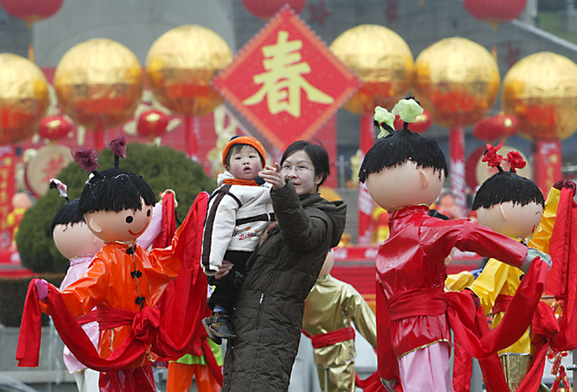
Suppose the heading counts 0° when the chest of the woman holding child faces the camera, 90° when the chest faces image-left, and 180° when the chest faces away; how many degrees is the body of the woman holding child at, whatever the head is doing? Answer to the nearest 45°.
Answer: approximately 45°

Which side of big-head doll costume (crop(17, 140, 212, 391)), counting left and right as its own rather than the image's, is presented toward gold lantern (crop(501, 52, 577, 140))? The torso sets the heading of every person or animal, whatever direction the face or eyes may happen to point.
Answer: left

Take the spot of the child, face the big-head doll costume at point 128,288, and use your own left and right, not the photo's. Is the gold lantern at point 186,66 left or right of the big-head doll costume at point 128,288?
right

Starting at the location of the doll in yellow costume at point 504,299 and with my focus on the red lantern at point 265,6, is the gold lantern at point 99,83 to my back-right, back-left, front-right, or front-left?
front-left

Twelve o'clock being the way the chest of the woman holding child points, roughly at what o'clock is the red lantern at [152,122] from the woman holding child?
The red lantern is roughly at 4 o'clock from the woman holding child.

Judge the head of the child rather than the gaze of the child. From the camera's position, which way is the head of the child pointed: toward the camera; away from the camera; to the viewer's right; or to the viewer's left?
toward the camera

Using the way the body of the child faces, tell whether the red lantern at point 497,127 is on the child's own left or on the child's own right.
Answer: on the child's own left

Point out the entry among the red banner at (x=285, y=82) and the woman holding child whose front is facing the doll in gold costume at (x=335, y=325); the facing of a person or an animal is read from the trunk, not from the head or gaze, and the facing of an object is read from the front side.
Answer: the red banner

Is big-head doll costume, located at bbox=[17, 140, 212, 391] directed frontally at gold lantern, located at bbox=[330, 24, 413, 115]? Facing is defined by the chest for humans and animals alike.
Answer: no

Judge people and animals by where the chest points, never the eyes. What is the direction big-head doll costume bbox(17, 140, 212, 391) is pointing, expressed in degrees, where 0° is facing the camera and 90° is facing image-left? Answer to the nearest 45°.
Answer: approximately 315°

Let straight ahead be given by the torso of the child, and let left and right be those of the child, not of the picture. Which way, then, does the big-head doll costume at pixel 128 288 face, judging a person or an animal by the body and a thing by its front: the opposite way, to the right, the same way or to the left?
the same way

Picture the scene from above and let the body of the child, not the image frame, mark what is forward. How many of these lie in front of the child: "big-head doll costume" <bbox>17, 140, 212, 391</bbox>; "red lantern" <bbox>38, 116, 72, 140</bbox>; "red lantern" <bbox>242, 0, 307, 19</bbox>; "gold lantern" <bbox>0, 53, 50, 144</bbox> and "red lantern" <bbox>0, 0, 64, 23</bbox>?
0

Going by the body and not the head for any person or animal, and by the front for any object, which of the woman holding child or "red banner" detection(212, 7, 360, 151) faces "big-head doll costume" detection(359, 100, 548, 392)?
the red banner

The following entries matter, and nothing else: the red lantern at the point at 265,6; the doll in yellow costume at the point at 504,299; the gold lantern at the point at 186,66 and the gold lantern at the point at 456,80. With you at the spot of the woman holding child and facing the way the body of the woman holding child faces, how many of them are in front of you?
0

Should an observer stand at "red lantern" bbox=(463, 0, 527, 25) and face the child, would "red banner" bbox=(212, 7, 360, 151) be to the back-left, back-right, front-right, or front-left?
front-right

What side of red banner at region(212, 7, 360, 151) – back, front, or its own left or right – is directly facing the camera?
front

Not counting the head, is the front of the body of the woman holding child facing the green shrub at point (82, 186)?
no
